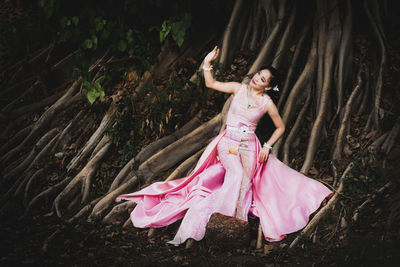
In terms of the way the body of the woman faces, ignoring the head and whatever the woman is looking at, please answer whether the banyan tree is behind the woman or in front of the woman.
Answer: behind

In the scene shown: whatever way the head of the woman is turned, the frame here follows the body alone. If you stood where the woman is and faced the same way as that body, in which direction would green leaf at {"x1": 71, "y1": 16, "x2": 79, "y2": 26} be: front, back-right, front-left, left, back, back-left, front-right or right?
back-right

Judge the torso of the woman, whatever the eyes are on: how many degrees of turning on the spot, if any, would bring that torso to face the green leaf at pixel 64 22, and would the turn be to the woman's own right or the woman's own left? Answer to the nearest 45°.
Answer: approximately 135° to the woman's own right

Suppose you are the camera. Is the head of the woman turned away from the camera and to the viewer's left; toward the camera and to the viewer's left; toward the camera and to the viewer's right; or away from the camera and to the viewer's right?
toward the camera and to the viewer's left

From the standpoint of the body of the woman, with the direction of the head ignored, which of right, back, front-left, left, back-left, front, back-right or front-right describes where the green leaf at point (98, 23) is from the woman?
back-right

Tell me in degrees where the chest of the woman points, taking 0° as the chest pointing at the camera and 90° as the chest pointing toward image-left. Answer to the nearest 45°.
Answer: approximately 0°

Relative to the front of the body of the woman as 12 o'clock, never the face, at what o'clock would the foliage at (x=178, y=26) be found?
The foliage is roughly at 5 o'clock from the woman.
